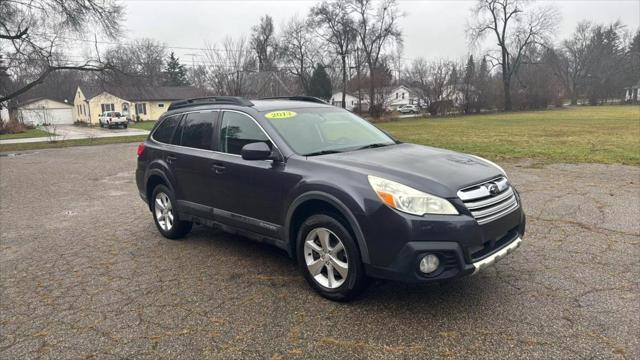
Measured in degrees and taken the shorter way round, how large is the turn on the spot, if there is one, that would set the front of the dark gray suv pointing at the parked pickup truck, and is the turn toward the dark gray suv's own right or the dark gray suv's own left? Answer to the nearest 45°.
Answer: approximately 180°

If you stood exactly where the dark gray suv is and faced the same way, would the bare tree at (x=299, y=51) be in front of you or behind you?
behind

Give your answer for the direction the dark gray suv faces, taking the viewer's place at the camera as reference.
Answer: facing the viewer and to the right of the viewer

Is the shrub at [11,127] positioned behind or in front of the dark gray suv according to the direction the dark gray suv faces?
behind

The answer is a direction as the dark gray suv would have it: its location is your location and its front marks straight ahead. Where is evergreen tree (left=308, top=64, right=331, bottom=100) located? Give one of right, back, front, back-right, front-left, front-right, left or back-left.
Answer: back-left

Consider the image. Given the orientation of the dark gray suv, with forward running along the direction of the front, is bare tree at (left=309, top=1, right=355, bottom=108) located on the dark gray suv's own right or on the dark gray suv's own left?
on the dark gray suv's own left
